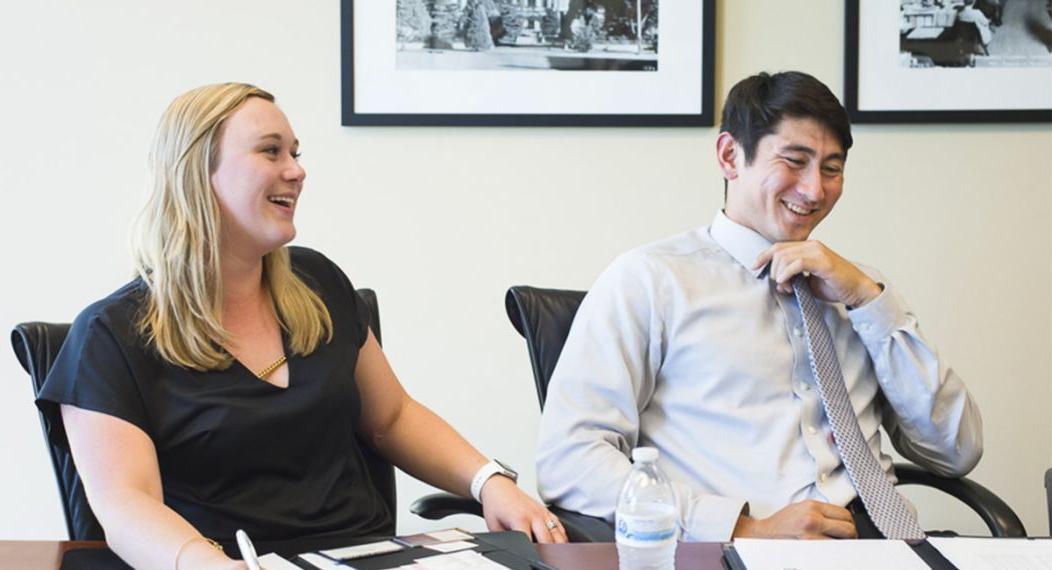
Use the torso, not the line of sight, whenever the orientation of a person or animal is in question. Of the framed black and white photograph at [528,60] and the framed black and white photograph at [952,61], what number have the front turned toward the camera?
2

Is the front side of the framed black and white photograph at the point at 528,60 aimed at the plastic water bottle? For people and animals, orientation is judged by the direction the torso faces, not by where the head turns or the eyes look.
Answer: yes

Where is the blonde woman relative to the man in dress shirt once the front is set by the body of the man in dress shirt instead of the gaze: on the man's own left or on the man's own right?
on the man's own right

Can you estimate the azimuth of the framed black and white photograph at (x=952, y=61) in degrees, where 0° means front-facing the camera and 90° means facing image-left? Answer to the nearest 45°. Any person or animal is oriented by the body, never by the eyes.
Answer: approximately 0°

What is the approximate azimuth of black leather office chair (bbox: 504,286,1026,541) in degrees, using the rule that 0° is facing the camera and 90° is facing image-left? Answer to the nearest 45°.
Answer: approximately 315°

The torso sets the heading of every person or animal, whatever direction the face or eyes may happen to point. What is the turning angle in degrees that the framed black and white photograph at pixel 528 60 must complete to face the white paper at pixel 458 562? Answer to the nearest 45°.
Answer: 0° — it already faces it
